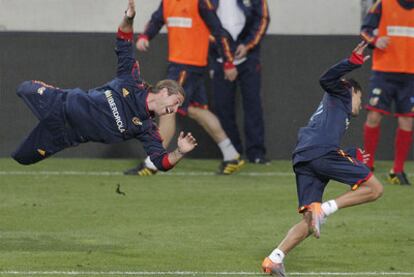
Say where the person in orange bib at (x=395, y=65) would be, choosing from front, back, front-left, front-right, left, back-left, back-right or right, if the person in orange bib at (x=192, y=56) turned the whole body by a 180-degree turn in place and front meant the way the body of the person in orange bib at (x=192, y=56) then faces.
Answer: front-right

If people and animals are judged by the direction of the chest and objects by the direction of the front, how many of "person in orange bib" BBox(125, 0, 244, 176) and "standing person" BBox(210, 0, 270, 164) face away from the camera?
0

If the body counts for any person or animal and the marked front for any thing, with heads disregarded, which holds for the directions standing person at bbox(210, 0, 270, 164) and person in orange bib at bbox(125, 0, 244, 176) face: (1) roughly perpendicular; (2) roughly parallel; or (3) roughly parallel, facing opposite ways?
roughly parallel

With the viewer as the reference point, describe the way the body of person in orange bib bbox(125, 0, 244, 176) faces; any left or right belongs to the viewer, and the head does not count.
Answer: facing the viewer and to the left of the viewer

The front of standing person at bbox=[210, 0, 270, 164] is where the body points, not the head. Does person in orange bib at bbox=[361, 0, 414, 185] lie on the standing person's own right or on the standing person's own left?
on the standing person's own left

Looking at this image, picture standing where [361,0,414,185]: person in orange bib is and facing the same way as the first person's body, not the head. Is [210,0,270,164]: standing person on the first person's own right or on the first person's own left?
on the first person's own right

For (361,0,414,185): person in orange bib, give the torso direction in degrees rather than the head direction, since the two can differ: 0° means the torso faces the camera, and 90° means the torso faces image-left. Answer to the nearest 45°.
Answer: approximately 0°
